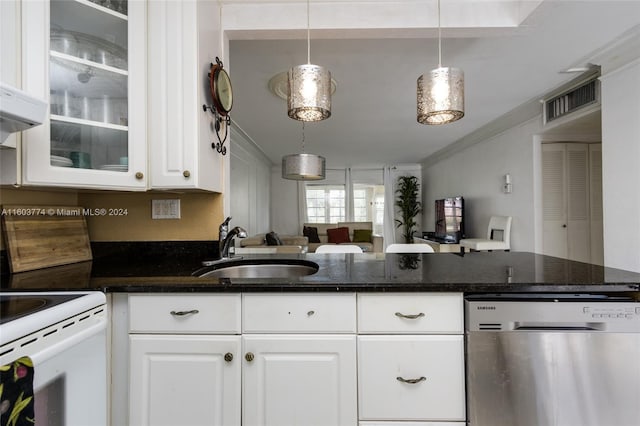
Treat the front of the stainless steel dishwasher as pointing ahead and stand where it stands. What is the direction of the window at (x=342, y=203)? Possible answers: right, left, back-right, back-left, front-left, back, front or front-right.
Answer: back-right

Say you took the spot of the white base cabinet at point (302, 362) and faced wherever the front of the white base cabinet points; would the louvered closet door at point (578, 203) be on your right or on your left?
on your left

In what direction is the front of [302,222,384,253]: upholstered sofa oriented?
toward the camera

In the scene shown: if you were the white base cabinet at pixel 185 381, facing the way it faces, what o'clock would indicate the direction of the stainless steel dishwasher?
The stainless steel dishwasher is roughly at 10 o'clock from the white base cabinet.

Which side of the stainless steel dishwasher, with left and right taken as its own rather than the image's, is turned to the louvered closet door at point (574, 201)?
back

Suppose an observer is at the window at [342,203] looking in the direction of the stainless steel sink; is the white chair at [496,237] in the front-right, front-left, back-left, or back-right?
front-left

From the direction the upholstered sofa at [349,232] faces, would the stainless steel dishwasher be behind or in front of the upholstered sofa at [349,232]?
in front

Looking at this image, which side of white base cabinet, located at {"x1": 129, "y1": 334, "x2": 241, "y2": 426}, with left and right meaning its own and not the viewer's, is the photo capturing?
front

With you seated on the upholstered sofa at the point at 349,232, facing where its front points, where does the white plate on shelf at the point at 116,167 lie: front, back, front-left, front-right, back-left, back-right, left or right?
front

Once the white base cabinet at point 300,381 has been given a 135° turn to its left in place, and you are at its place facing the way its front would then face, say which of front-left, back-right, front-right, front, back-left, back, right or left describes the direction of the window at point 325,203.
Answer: front-left

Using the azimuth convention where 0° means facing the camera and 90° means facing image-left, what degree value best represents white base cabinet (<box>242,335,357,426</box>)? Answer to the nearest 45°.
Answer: approximately 0°

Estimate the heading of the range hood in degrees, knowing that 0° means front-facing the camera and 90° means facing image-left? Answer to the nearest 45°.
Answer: approximately 315°

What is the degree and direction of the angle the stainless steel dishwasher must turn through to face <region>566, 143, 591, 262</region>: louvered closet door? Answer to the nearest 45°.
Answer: approximately 180°
